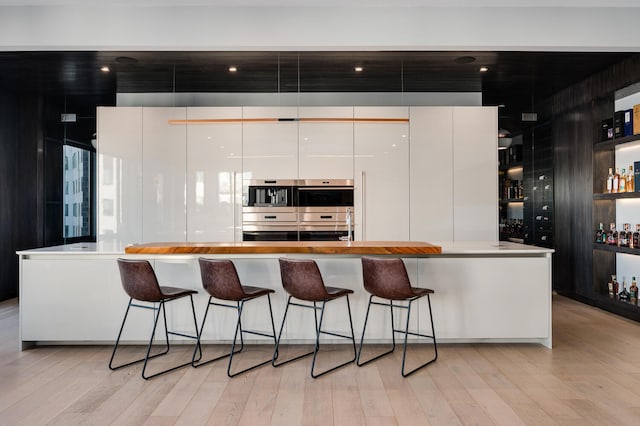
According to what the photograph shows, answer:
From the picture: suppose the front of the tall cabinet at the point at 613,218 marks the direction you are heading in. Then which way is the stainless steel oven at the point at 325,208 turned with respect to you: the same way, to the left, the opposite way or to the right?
to the left

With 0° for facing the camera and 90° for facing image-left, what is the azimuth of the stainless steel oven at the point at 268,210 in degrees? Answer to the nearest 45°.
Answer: approximately 0°

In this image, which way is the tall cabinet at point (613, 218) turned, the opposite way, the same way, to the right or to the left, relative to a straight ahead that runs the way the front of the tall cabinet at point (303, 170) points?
to the right

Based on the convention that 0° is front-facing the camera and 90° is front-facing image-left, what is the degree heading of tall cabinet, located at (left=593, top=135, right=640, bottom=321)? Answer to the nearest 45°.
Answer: approximately 45°

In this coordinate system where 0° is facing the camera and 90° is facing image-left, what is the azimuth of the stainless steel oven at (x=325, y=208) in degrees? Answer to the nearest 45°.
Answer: approximately 0°

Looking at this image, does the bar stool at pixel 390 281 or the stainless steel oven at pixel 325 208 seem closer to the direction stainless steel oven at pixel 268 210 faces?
the bar stool

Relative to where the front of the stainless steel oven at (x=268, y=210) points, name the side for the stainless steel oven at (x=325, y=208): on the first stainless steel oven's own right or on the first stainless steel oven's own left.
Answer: on the first stainless steel oven's own left

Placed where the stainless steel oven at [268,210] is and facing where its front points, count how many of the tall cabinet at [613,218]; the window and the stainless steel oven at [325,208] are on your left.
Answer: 2

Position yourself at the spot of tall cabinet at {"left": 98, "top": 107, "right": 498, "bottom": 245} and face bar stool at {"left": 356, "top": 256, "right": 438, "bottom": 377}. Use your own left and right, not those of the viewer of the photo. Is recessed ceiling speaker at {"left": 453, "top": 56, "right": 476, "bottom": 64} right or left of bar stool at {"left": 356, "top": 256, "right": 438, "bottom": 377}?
left

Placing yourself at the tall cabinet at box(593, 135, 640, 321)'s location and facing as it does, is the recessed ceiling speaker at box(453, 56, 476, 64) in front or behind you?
in front

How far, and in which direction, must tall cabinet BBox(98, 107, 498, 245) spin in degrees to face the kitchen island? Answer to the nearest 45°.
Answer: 0° — it already faces it

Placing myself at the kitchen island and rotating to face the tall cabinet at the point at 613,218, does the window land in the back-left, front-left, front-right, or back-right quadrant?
back-left
